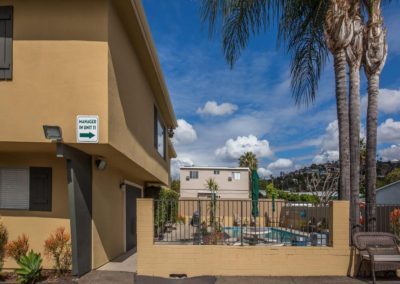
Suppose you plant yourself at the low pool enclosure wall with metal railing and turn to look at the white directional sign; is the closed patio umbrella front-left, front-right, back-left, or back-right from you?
back-right

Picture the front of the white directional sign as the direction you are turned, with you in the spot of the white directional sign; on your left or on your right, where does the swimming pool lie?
on your left

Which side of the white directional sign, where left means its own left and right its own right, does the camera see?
front

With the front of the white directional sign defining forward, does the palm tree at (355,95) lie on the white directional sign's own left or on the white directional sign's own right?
on the white directional sign's own left

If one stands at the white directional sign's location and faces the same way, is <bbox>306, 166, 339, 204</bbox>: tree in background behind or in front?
behind

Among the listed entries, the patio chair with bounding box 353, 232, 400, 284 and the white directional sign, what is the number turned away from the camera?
0
